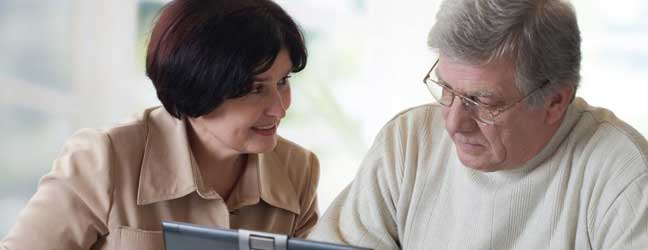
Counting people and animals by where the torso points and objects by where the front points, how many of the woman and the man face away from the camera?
0

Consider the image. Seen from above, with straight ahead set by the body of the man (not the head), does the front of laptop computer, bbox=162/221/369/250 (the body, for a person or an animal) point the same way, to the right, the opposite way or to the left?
the opposite way

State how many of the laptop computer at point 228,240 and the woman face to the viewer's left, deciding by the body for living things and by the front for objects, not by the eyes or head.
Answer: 0

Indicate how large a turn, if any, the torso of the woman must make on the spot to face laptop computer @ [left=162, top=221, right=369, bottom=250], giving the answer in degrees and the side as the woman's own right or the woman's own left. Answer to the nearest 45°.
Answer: approximately 45° to the woman's own right

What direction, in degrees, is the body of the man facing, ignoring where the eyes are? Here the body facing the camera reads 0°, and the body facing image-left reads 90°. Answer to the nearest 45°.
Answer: approximately 45°

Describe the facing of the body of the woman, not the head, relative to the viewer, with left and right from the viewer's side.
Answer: facing the viewer and to the right of the viewer

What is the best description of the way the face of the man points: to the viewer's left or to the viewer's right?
to the viewer's left

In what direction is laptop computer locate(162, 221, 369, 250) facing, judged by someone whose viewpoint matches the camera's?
facing away from the viewer and to the right of the viewer

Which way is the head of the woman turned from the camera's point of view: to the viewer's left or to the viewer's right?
to the viewer's right

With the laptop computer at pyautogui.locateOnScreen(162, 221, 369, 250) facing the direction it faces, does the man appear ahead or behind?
ahead

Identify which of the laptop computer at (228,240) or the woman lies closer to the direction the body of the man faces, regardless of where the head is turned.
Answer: the laptop computer

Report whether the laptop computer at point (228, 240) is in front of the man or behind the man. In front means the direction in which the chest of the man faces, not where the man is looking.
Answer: in front
